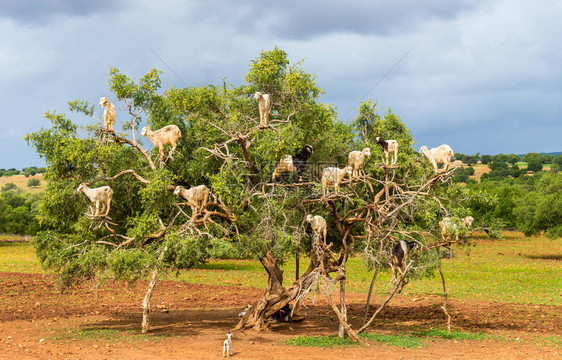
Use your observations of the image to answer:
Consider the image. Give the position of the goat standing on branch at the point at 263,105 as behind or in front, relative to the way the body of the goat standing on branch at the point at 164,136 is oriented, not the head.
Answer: behind

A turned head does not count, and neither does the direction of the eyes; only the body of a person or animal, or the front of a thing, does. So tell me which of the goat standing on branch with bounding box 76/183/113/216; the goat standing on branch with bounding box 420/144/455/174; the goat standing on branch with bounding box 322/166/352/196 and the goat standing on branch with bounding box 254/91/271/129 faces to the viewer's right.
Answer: the goat standing on branch with bounding box 322/166/352/196

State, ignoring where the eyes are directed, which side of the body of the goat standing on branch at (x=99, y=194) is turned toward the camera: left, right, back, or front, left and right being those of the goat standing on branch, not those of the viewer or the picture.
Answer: left

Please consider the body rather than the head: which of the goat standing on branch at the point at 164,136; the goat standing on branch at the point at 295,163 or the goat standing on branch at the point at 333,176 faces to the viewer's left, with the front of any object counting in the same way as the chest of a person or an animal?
the goat standing on branch at the point at 164,136

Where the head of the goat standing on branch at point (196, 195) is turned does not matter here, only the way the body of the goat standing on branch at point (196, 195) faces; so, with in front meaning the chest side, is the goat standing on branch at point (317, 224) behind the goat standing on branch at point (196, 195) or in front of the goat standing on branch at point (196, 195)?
behind

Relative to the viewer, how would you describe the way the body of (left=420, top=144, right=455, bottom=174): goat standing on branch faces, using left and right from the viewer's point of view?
facing to the left of the viewer

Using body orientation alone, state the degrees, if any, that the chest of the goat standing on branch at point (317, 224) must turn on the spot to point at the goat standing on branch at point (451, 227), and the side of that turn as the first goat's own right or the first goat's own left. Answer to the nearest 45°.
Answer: approximately 135° to the first goat's own left

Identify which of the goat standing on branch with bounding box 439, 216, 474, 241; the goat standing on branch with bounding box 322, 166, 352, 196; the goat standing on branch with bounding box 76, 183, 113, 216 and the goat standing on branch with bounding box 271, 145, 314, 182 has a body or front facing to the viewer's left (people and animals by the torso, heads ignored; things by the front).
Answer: the goat standing on branch with bounding box 76, 183, 113, 216

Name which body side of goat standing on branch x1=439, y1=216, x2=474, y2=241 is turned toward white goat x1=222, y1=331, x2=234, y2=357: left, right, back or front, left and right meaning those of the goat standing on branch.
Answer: back

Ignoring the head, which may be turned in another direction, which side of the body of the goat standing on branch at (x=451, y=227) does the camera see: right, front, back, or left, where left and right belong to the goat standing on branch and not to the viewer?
right

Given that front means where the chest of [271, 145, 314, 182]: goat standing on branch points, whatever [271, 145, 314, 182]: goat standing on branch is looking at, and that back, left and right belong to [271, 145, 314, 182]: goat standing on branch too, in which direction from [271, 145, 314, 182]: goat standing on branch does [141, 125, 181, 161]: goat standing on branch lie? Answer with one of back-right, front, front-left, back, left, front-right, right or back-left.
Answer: back

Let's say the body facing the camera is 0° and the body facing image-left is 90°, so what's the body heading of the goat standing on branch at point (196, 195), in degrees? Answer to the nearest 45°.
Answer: approximately 90°
